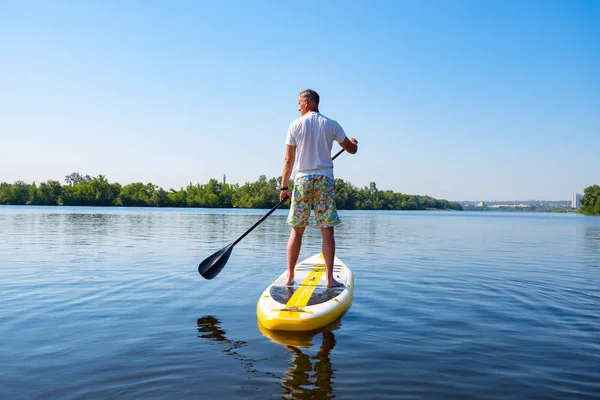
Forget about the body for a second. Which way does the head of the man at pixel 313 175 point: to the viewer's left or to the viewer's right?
to the viewer's left

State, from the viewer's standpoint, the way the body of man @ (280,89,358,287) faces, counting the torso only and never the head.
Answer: away from the camera
